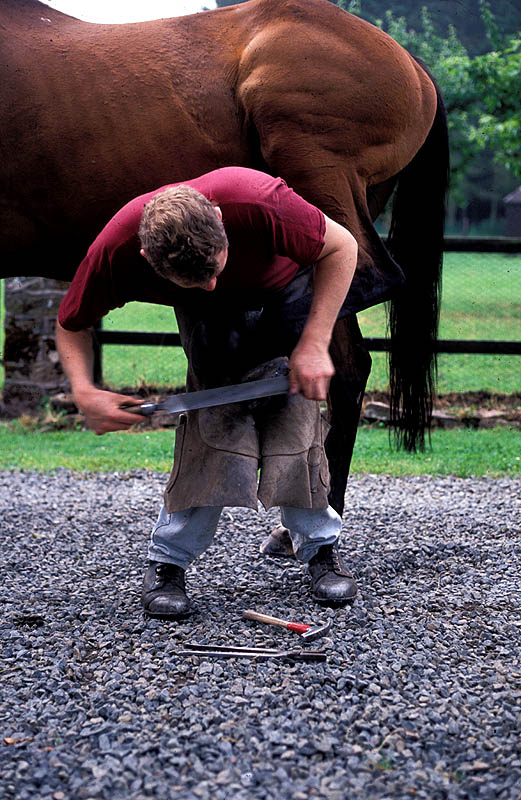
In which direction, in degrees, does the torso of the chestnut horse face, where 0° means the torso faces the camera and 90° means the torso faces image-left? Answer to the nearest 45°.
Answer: approximately 90°

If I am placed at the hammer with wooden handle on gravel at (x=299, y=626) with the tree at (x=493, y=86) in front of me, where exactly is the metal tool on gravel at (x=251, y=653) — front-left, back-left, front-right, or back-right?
back-left

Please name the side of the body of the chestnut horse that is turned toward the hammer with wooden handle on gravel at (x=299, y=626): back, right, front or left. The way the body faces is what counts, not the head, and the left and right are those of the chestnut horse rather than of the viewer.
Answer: left

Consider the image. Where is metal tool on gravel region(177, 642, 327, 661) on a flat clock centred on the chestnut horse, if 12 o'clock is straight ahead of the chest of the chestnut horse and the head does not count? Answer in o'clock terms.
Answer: The metal tool on gravel is roughly at 9 o'clock from the chestnut horse.

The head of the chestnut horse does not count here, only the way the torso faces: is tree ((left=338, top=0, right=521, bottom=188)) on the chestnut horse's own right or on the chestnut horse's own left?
on the chestnut horse's own right

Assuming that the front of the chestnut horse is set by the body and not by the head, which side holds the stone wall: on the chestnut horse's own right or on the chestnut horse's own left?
on the chestnut horse's own right

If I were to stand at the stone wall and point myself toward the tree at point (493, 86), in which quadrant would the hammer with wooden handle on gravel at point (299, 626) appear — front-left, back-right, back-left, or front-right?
back-right

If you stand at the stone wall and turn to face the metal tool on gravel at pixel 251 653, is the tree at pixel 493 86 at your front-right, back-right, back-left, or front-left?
back-left
